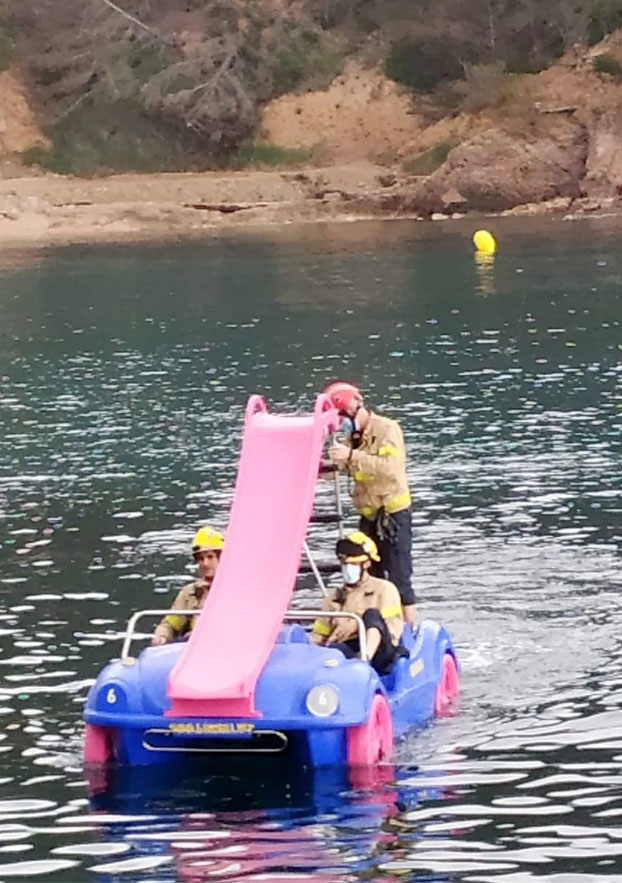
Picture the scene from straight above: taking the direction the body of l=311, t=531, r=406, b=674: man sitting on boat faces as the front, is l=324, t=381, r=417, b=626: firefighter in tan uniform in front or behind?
behind

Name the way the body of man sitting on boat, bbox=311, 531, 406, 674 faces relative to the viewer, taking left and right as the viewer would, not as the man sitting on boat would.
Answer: facing the viewer and to the left of the viewer

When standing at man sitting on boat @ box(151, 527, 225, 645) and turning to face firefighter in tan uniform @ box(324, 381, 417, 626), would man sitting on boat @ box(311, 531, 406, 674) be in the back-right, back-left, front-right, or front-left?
front-right

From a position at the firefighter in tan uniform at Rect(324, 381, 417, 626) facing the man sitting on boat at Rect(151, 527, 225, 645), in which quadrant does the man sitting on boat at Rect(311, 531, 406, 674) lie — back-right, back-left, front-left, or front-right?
front-left

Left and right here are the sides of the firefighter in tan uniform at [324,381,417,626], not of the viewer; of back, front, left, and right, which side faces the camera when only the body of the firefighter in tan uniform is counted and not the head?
left

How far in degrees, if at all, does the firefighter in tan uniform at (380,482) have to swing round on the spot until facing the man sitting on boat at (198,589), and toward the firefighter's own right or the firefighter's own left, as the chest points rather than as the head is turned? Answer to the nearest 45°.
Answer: approximately 45° to the firefighter's own left

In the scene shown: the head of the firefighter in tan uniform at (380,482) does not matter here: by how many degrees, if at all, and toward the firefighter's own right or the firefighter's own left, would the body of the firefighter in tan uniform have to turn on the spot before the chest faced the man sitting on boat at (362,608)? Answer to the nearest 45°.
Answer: approximately 90° to the firefighter's own left

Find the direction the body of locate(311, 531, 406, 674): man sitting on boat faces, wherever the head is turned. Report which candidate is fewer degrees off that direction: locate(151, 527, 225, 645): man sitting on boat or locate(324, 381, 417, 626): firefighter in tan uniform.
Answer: the man sitting on boat

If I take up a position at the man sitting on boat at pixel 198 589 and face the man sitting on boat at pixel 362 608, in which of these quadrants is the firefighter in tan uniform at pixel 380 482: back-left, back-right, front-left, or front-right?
front-left

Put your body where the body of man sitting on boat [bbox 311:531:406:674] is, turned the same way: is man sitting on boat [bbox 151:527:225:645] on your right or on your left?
on your right

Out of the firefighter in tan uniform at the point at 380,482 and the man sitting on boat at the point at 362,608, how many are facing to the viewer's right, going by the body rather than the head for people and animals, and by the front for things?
0
